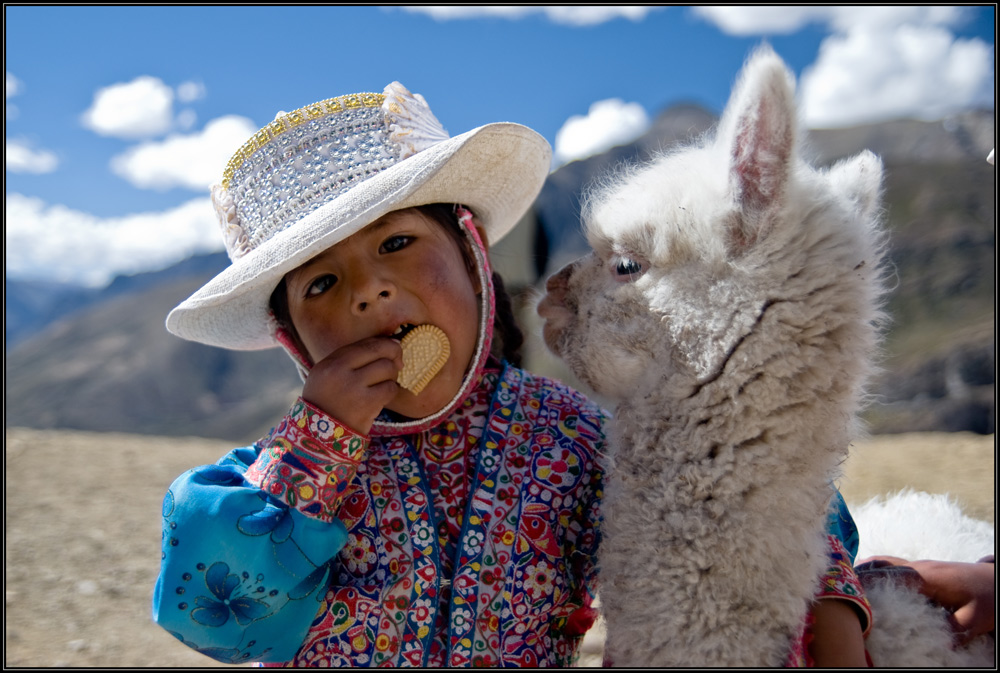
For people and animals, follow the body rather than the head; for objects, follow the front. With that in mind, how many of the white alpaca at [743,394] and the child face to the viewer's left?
1

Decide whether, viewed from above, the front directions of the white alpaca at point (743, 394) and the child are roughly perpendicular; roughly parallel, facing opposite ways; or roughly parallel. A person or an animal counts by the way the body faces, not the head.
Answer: roughly perpendicular

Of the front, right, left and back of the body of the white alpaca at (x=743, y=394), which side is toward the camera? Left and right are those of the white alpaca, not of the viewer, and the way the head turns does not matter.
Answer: left

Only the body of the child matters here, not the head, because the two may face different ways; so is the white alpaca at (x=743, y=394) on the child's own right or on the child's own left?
on the child's own left

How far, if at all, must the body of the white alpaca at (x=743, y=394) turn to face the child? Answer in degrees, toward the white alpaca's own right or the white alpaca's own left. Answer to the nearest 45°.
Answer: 0° — it already faces them

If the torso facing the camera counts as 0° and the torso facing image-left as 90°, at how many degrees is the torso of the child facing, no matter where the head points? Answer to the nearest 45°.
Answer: approximately 0°
